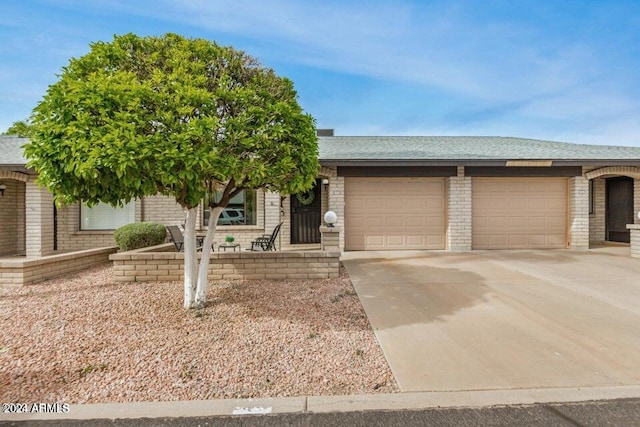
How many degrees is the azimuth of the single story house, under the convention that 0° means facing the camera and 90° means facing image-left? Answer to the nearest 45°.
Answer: approximately 0°

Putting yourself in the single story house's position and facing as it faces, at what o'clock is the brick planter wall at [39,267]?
The brick planter wall is roughly at 2 o'clock from the single story house.

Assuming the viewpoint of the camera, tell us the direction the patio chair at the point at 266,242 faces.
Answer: facing to the left of the viewer

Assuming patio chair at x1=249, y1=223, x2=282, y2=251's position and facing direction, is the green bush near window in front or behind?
in front
